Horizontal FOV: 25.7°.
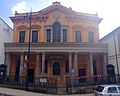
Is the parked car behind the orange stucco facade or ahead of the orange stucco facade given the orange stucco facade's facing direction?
ahead

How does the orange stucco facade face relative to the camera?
toward the camera

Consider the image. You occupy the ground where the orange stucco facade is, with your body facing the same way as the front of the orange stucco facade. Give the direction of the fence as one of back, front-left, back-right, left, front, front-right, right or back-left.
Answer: front

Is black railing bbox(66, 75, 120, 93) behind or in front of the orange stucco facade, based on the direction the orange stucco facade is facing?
in front
